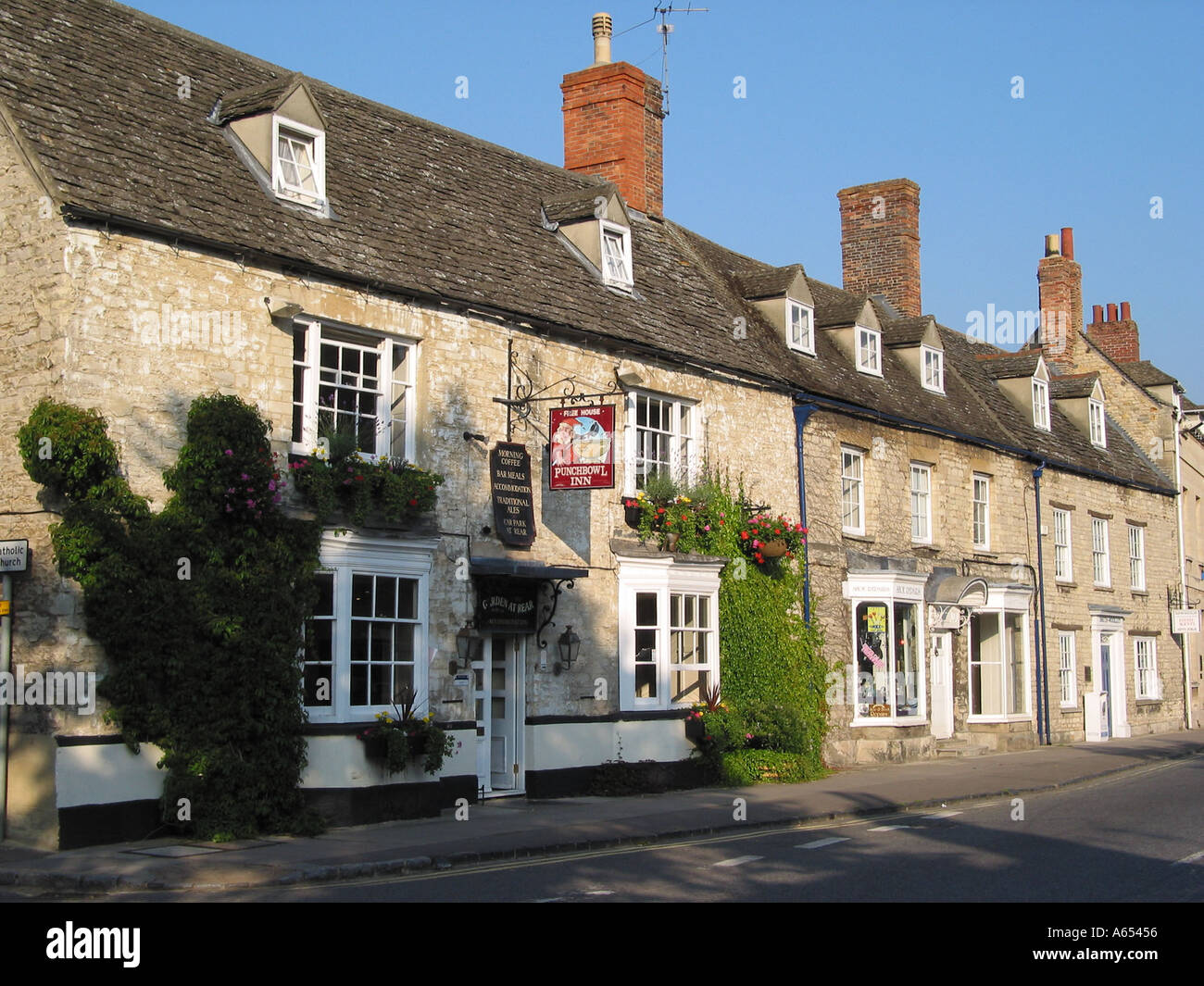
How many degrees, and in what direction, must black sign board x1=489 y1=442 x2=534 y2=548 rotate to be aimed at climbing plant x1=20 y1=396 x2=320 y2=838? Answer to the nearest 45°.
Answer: approximately 90° to its right

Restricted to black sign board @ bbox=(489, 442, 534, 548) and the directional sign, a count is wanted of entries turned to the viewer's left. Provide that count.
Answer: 0

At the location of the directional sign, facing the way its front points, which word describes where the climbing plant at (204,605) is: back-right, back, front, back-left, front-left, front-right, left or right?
left

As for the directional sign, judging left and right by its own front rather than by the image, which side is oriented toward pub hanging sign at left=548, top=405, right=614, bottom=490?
left

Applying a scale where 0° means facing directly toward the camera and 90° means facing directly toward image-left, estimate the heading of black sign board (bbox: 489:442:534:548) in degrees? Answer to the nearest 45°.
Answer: approximately 315°

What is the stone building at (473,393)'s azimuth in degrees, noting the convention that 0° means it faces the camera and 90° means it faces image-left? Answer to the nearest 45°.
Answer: approximately 315°

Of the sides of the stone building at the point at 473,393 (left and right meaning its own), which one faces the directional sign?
right

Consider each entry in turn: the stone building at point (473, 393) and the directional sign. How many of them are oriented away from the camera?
0

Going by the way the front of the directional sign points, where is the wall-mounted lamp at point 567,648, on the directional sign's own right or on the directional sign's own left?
on the directional sign's own left
